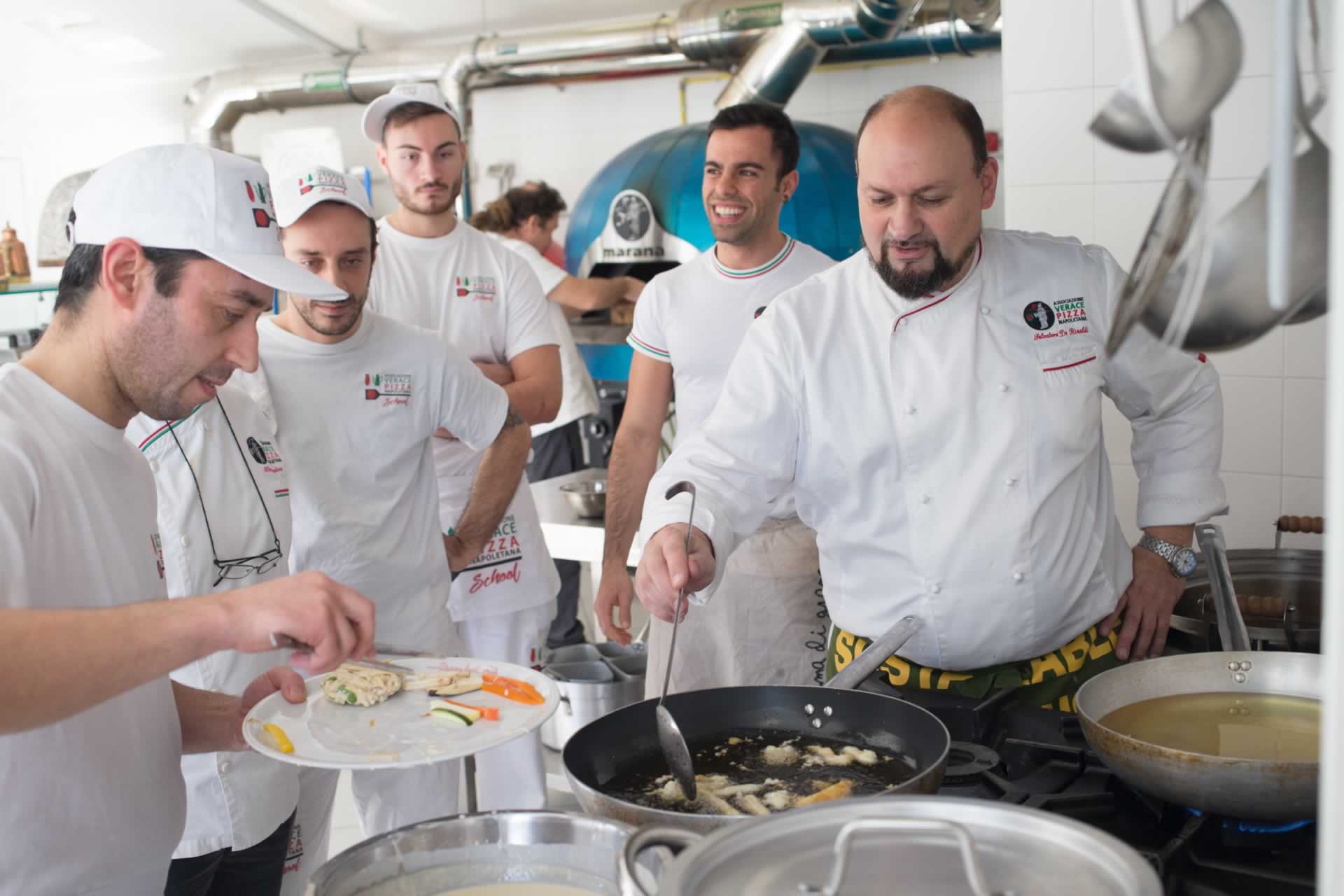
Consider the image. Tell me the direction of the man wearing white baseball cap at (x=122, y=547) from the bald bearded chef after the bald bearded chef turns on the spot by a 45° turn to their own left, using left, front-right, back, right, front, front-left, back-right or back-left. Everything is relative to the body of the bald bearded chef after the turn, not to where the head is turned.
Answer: right

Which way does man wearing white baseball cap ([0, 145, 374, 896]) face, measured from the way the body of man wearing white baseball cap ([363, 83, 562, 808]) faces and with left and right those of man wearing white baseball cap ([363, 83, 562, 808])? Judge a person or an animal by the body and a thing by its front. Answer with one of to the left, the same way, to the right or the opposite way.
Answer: to the left

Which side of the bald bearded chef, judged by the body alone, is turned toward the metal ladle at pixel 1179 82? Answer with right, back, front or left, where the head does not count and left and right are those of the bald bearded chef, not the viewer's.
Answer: front

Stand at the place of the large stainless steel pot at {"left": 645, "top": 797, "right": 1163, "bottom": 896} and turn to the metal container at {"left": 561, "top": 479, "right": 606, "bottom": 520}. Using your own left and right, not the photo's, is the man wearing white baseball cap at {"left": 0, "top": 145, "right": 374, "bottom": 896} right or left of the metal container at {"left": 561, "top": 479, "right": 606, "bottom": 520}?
left

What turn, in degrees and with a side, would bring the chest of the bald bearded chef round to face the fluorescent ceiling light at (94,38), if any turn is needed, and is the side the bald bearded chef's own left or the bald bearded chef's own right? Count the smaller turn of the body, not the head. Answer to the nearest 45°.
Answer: approximately 135° to the bald bearded chef's own right

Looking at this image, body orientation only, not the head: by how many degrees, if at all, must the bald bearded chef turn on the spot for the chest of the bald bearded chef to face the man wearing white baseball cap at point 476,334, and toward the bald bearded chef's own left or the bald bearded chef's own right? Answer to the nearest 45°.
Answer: approximately 135° to the bald bearded chef's own right

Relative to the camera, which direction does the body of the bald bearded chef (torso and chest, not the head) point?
toward the camera

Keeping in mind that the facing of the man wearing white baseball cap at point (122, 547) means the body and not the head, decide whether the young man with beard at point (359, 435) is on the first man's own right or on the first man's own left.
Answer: on the first man's own left

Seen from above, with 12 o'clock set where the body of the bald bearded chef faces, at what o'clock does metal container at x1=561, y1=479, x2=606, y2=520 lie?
The metal container is roughly at 5 o'clock from the bald bearded chef.

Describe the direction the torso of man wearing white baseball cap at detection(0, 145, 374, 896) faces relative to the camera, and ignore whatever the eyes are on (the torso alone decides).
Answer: to the viewer's right

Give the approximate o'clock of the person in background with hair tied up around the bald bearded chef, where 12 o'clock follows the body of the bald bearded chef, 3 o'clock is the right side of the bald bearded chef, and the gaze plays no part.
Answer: The person in background with hair tied up is roughly at 5 o'clock from the bald bearded chef.

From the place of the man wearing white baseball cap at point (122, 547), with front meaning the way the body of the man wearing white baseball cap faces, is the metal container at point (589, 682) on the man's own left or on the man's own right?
on the man's own left

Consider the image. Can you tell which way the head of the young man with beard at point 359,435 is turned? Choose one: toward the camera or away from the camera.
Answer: toward the camera

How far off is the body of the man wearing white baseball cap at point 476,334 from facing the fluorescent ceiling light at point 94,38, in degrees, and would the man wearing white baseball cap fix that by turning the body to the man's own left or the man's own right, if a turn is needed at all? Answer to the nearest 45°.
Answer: approximately 180°

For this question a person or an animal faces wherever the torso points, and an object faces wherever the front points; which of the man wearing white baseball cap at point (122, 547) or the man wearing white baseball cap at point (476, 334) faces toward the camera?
the man wearing white baseball cap at point (476, 334)

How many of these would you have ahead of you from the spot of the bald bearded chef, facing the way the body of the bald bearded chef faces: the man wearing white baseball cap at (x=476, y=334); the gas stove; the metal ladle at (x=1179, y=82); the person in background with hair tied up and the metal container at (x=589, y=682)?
2

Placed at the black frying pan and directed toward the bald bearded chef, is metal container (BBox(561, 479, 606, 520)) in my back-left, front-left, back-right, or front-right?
front-left

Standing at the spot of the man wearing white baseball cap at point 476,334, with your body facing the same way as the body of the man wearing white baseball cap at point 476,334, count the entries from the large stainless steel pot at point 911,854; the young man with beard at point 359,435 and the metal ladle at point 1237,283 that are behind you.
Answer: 0

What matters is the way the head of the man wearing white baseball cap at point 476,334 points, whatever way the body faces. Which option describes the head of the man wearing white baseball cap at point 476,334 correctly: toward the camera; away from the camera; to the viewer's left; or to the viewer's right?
toward the camera

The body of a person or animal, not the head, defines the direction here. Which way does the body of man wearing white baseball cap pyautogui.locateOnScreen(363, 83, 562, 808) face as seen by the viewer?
toward the camera

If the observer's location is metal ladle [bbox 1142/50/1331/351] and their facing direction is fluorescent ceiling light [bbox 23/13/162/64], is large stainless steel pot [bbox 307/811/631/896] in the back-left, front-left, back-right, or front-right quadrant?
front-left
